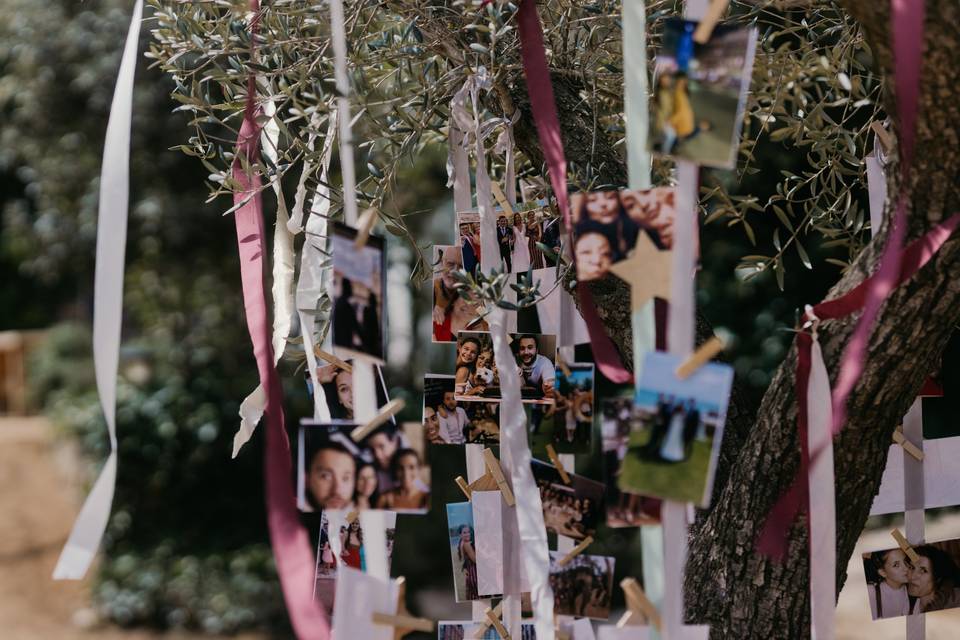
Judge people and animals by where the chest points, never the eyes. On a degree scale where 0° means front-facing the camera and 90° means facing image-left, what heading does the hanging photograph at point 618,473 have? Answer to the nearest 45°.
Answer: approximately 0°

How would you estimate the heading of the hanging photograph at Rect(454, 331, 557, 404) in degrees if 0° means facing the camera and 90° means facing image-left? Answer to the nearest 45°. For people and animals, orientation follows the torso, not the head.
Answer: approximately 0°
